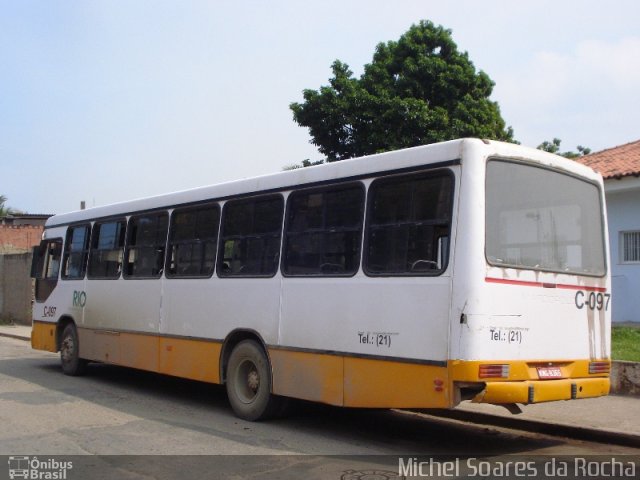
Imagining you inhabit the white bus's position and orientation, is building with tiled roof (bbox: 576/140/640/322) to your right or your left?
on your right

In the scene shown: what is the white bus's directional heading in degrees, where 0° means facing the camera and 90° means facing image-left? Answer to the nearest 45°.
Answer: approximately 135°

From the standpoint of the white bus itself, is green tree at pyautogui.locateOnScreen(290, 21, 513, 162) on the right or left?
on its right
